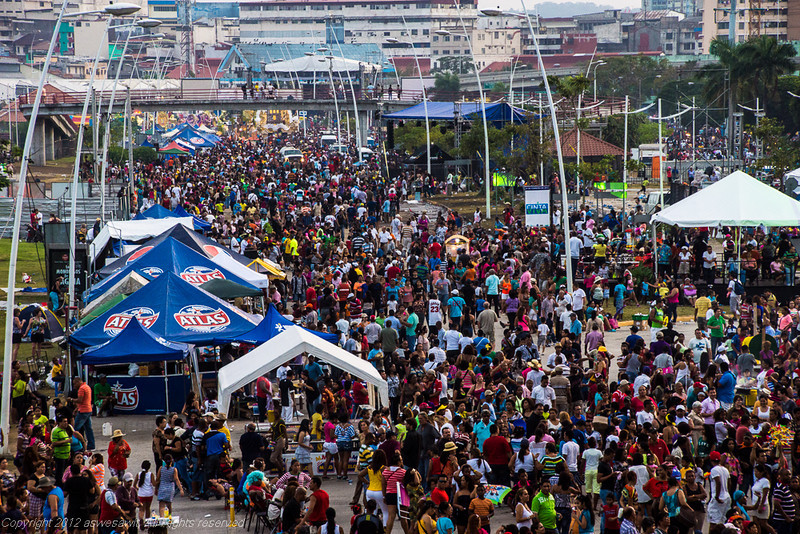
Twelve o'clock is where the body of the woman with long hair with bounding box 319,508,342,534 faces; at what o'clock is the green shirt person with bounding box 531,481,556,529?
The green shirt person is roughly at 3 o'clock from the woman with long hair.

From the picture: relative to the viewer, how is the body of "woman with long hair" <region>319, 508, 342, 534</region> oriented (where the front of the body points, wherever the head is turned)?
away from the camera

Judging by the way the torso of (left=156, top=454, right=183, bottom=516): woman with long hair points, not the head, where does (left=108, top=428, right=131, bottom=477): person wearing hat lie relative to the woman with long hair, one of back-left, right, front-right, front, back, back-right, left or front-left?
front-left

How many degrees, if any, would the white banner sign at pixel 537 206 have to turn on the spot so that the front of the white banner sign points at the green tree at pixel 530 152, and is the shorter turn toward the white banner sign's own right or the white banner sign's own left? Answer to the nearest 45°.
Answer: approximately 180°

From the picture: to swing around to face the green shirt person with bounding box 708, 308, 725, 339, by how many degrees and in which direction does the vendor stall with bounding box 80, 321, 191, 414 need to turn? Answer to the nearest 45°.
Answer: approximately 90° to its left

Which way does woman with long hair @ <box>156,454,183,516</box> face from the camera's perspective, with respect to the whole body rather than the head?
away from the camera
